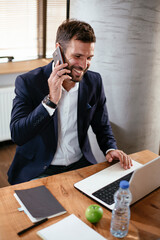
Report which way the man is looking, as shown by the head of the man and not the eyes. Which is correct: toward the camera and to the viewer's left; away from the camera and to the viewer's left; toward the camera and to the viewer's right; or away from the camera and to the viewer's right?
toward the camera and to the viewer's right

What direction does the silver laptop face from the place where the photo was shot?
facing away from the viewer and to the left of the viewer

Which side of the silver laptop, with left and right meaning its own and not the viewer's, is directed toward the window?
front

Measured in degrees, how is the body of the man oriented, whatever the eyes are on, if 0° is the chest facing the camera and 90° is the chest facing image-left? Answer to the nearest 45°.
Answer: approximately 315°

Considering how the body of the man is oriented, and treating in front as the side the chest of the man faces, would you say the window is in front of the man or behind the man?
behind

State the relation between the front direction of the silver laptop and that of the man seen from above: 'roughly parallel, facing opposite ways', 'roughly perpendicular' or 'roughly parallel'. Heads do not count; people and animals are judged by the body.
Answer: roughly parallel, facing opposite ways
